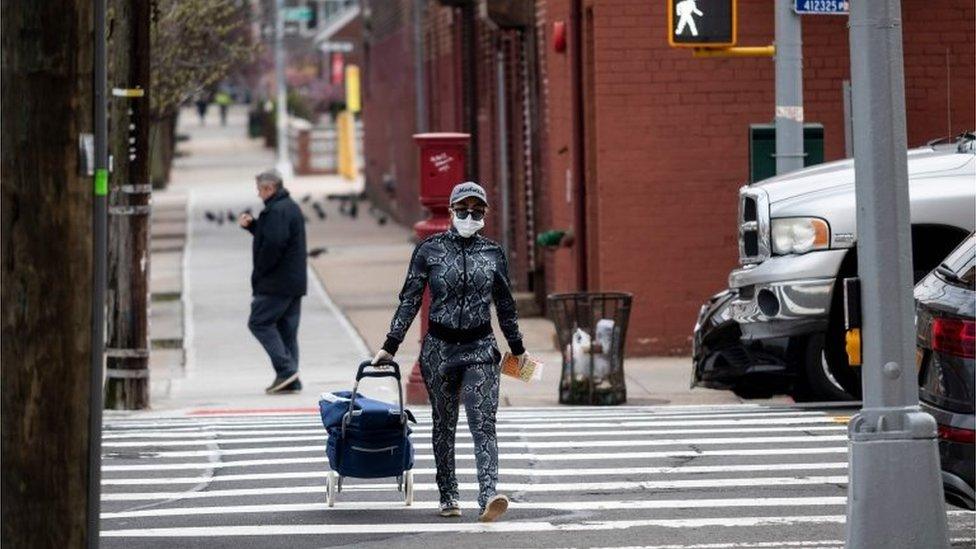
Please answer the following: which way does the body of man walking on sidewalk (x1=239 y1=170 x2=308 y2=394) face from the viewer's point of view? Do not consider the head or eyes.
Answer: to the viewer's left

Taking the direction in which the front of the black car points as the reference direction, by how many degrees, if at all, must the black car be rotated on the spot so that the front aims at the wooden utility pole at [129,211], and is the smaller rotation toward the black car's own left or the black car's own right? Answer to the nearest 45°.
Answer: approximately 90° to the black car's own left

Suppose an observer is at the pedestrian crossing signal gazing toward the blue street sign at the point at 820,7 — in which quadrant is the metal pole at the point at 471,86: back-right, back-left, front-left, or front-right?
back-left

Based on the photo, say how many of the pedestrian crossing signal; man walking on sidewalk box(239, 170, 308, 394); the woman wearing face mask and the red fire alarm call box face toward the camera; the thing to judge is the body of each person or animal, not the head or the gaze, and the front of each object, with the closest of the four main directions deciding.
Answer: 3

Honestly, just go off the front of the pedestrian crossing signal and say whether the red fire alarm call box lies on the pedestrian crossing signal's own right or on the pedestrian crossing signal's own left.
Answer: on the pedestrian crossing signal's own right

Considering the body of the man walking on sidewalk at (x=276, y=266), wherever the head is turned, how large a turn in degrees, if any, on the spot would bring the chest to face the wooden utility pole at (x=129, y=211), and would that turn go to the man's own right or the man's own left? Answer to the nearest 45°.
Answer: approximately 45° to the man's own left
